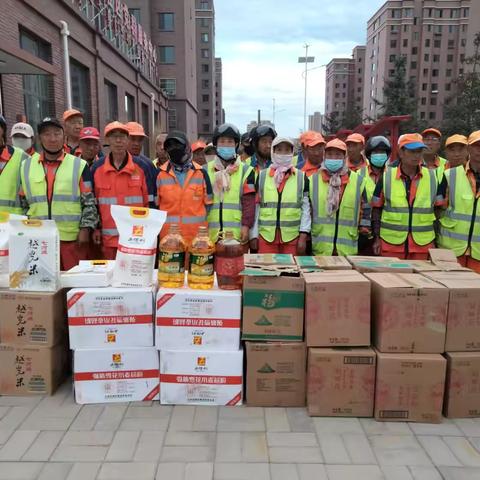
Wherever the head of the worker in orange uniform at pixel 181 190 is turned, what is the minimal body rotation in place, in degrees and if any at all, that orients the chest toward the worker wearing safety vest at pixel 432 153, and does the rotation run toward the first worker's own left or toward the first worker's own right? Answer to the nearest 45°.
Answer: approximately 135° to the first worker's own left

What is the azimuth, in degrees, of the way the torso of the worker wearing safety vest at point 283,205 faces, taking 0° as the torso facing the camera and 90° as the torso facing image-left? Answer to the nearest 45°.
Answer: approximately 0°

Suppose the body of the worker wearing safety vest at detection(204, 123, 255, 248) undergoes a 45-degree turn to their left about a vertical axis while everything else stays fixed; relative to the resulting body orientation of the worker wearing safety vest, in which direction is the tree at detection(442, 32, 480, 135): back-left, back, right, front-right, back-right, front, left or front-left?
left

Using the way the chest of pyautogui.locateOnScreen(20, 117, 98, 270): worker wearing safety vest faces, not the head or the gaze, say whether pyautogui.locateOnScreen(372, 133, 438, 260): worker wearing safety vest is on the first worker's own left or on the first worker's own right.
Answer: on the first worker's own left

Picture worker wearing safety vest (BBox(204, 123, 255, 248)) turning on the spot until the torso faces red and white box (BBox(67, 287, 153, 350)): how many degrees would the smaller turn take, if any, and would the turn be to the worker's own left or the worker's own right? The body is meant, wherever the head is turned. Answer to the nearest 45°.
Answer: approximately 45° to the worker's own right

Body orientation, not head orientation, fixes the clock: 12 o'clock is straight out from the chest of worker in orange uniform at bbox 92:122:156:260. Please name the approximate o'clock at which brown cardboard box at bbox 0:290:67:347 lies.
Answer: The brown cardboard box is roughly at 1 o'clock from the worker in orange uniform.

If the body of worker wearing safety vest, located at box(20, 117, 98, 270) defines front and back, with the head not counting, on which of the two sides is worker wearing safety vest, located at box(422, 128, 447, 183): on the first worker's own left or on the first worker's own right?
on the first worker's own left
